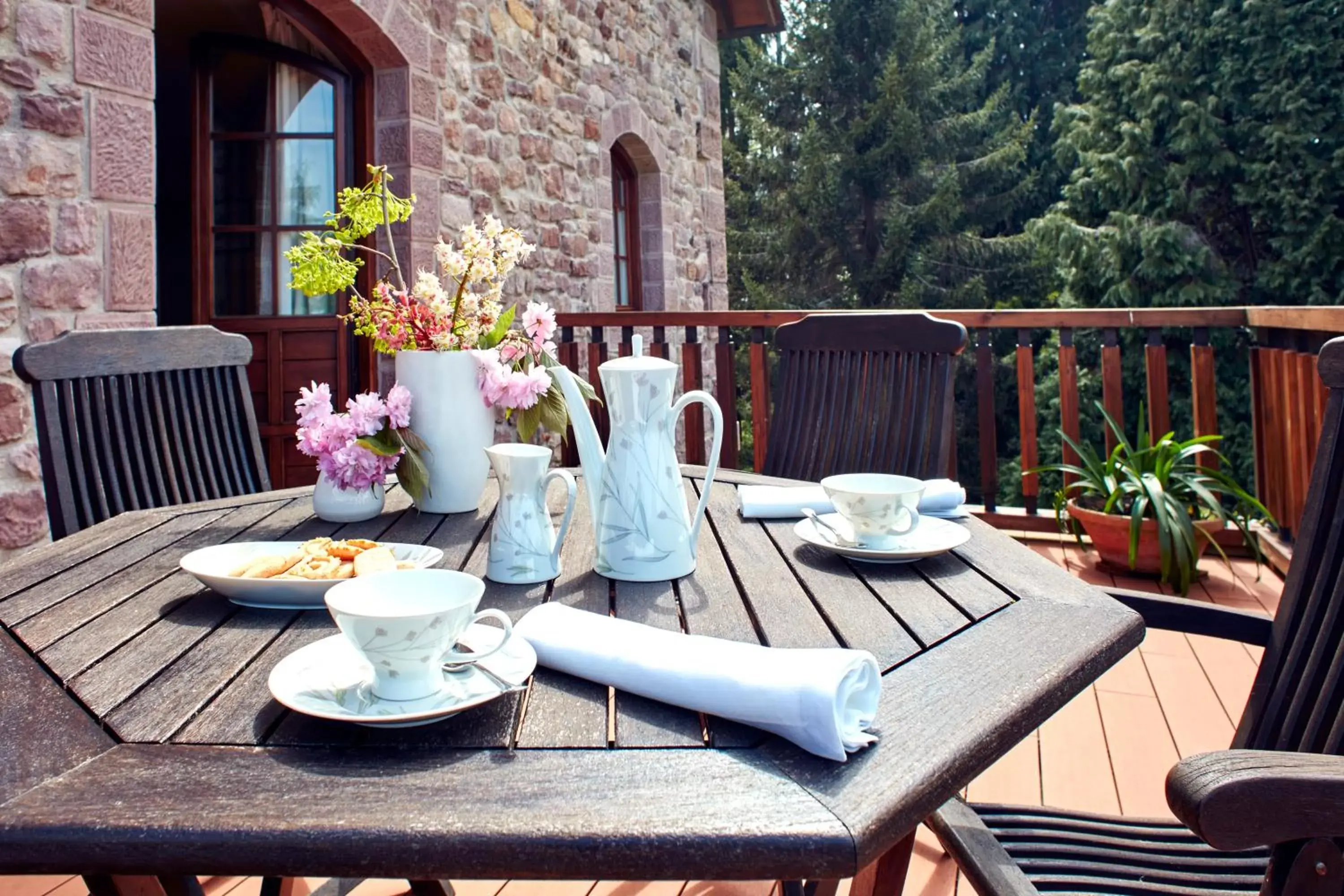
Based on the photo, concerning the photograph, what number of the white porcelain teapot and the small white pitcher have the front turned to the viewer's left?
2

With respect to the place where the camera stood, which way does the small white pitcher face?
facing to the left of the viewer

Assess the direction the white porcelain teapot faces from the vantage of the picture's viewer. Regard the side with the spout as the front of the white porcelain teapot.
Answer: facing to the left of the viewer
